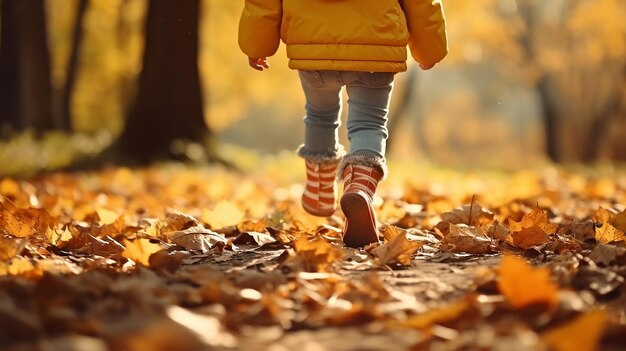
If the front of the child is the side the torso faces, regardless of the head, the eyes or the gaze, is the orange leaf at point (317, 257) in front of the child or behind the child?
behind

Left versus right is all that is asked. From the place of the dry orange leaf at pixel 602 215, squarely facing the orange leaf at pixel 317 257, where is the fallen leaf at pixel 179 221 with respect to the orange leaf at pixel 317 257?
right

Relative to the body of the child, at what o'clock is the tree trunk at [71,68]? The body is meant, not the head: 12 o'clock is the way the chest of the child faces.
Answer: The tree trunk is roughly at 11 o'clock from the child.

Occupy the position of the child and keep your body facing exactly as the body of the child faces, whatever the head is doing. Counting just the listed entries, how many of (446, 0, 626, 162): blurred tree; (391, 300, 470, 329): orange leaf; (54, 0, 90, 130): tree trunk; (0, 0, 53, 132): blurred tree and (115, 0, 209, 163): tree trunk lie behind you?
1

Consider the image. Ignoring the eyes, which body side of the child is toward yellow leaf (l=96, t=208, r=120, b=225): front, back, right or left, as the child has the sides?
left

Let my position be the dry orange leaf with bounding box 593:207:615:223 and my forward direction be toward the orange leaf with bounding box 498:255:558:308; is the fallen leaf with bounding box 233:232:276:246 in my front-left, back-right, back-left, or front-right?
front-right

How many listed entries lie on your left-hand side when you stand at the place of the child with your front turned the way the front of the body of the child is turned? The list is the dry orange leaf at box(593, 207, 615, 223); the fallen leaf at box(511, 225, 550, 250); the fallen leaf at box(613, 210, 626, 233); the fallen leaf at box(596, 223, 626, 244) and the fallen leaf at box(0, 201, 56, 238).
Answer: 1

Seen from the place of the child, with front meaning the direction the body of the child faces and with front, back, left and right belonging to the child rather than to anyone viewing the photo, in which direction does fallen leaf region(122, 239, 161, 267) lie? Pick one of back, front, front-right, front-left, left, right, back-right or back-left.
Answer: back-left

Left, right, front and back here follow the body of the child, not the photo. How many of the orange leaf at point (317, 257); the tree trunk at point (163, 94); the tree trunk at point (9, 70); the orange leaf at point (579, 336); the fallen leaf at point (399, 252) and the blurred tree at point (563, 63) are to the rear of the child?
3

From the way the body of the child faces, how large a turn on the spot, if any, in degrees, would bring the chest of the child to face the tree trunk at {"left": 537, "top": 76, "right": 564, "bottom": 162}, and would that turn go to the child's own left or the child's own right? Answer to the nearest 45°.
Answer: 0° — they already face it

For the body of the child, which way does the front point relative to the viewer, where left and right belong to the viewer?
facing away from the viewer

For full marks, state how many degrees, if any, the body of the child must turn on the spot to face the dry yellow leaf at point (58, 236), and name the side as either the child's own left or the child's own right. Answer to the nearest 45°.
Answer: approximately 90° to the child's own left

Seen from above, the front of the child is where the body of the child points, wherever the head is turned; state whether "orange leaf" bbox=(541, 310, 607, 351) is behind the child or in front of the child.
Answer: behind

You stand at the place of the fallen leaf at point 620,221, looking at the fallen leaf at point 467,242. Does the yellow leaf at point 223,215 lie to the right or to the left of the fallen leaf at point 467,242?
right

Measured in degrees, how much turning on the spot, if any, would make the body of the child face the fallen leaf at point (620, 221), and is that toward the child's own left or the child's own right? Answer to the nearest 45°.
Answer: approximately 90° to the child's own right
